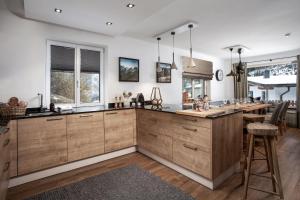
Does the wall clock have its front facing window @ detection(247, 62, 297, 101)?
no

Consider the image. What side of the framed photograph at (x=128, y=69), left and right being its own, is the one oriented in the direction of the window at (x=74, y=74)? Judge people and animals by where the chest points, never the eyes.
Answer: right

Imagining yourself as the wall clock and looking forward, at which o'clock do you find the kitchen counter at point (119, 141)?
The kitchen counter is roughly at 2 o'clock from the wall clock.

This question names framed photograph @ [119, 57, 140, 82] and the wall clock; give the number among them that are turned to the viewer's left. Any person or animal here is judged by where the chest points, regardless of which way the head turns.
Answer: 0

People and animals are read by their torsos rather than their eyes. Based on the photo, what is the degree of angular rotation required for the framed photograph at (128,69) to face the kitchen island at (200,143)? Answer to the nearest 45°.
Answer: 0° — it already faces it

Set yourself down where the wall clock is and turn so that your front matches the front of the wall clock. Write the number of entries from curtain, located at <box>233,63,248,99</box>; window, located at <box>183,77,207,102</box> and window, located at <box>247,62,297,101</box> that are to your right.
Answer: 1

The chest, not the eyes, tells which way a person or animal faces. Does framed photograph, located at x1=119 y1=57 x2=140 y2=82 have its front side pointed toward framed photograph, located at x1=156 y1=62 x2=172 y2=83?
no

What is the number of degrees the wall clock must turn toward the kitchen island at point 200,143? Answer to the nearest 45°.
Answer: approximately 45° to its right

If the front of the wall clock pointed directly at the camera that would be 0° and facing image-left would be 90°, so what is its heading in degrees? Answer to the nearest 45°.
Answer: approximately 315°

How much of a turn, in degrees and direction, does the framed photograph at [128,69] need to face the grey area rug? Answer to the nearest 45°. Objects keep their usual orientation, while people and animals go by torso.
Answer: approximately 45° to its right

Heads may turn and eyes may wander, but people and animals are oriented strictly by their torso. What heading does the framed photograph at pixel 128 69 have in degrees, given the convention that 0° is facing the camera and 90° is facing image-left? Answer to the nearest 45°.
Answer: approximately 315°

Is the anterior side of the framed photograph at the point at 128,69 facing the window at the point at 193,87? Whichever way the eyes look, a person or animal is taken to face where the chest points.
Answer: no

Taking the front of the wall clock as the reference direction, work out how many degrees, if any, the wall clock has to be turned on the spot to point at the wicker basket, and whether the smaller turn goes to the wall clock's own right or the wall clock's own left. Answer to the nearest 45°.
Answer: approximately 90° to the wall clock's own right

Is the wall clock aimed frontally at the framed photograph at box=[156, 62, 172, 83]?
no

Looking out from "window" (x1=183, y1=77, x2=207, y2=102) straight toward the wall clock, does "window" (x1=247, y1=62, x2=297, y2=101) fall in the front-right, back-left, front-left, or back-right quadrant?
front-right

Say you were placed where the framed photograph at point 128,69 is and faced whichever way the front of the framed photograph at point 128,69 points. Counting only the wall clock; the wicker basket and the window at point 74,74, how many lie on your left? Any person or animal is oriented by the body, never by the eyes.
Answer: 1

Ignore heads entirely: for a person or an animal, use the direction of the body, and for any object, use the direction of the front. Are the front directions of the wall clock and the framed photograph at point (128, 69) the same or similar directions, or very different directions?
same or similar directions
